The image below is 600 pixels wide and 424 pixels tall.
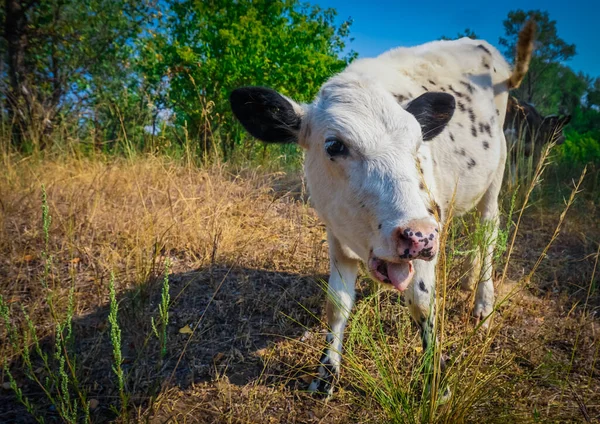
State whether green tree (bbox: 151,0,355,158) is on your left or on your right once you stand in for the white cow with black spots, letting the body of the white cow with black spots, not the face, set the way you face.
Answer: on your right

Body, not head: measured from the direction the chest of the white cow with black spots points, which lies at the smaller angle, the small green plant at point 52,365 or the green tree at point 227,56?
the small green plant

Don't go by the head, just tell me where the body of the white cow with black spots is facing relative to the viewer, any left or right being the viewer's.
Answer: facing the viewer and to the left of the viewer

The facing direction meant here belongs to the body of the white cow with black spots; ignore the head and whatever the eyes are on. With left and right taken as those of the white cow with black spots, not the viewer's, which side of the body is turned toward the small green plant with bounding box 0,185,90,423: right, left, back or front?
front

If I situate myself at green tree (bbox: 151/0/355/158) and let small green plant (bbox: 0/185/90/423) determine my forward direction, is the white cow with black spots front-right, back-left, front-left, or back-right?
front-left
